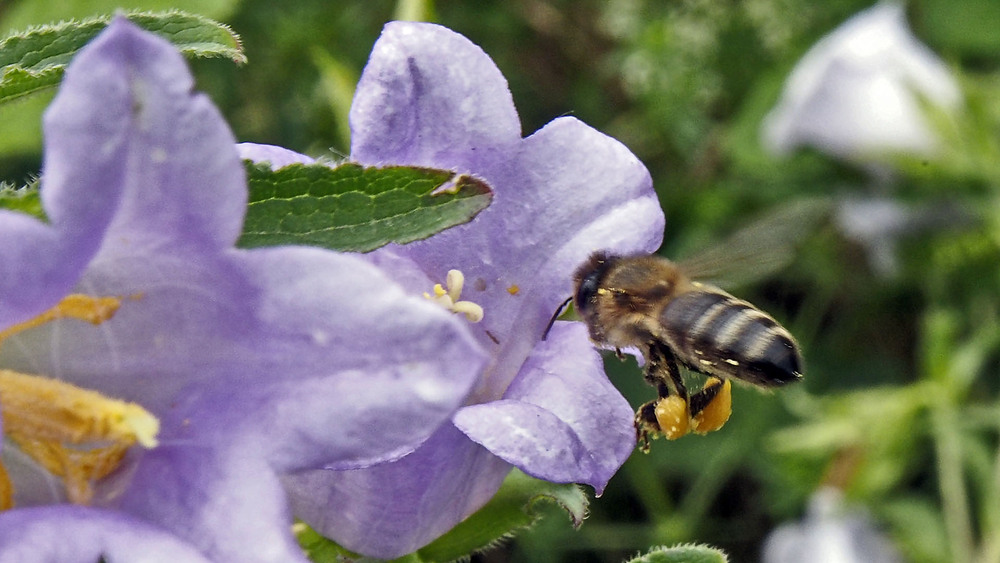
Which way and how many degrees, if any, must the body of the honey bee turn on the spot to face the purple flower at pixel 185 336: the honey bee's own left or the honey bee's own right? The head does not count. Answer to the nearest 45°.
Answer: approximately 45° to the honey bee's own left

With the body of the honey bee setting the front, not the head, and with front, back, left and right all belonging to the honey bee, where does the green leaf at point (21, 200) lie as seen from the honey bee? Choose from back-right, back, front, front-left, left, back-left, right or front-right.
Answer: front-left

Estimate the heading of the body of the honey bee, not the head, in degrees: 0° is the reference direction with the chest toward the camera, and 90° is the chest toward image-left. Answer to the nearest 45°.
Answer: approximately 90°

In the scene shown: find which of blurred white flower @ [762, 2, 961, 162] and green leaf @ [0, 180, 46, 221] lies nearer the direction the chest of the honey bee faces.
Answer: the green leaf
